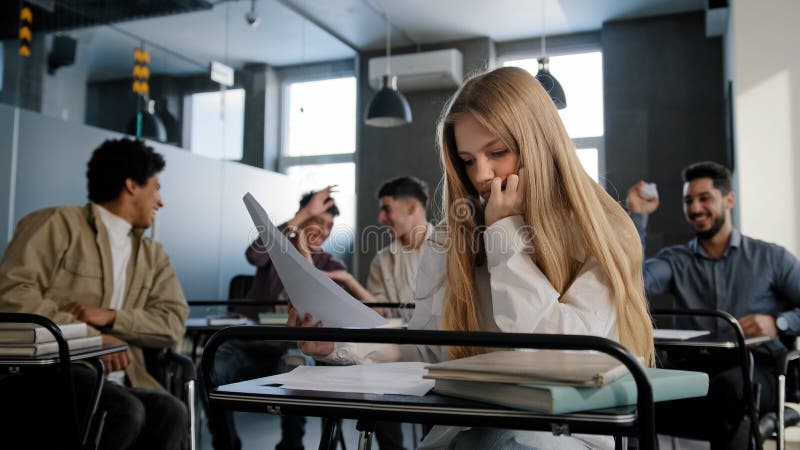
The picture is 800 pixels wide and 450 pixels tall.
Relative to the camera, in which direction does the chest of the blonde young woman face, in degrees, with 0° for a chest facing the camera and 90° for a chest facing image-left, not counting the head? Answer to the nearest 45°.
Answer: approximately 45°

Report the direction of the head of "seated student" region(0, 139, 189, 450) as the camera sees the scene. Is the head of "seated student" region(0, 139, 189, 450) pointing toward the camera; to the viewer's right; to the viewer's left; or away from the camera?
to the viewer's right

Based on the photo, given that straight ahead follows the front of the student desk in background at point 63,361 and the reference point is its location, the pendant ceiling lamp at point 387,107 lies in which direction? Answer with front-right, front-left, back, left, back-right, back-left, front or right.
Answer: back-left

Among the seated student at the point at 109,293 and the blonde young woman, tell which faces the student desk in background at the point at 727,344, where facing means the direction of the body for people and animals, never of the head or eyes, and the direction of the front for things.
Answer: the seated student

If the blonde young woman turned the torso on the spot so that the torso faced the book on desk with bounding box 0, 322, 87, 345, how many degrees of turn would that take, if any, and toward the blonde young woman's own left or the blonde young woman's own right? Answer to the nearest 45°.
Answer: approximately 45° to the blonde young woman's own right

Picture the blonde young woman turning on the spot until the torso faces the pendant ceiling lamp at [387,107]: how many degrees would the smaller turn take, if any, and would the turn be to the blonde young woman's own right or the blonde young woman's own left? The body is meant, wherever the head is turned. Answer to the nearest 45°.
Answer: approximately 135° to the blonde young woman's own right

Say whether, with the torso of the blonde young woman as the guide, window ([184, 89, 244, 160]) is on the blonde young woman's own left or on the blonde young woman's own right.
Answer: on the blonde young woman's own right

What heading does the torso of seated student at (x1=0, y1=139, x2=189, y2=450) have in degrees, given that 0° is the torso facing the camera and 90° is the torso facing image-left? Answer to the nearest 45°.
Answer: approximately 315°

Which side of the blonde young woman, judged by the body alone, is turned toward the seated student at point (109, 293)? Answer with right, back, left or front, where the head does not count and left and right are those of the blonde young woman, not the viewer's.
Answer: right
